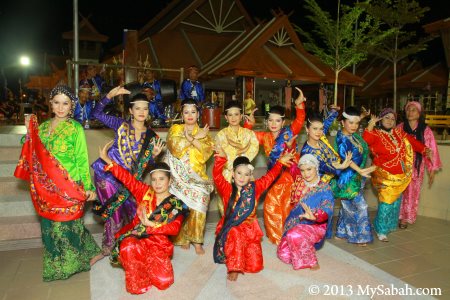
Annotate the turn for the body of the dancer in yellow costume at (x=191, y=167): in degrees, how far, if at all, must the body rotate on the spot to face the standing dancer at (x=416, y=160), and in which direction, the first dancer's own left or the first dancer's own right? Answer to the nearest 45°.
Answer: approximately 90° to the first dancer's own left

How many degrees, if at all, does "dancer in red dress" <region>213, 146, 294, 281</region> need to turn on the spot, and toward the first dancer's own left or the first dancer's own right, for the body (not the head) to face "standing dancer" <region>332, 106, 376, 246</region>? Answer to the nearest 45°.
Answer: approximately 135° to the first dancer's own left

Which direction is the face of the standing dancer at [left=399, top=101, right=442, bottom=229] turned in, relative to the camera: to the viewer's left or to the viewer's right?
to the viewer's left

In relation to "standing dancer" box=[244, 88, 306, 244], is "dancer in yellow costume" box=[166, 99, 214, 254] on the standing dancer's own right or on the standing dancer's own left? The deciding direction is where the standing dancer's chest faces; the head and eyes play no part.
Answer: on the standing dancer's own right

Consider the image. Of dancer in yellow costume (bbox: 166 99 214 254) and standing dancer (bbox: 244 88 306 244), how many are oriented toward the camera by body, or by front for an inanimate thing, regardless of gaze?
2

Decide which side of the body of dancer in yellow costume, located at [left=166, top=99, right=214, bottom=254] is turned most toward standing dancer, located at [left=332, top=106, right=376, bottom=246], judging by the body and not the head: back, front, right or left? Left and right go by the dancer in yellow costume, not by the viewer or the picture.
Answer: left

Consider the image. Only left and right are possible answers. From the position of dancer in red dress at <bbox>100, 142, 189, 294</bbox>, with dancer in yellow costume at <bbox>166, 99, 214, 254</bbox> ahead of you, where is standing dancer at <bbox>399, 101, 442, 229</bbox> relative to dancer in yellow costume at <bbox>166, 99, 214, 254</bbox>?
right

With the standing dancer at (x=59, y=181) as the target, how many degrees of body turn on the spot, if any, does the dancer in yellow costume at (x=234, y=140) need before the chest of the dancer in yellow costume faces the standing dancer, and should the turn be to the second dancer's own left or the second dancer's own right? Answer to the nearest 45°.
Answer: approximately 45° to the second dancer's own right

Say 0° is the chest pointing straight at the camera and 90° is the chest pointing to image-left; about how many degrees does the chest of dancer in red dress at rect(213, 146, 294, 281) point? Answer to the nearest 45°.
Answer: approximately 0°
